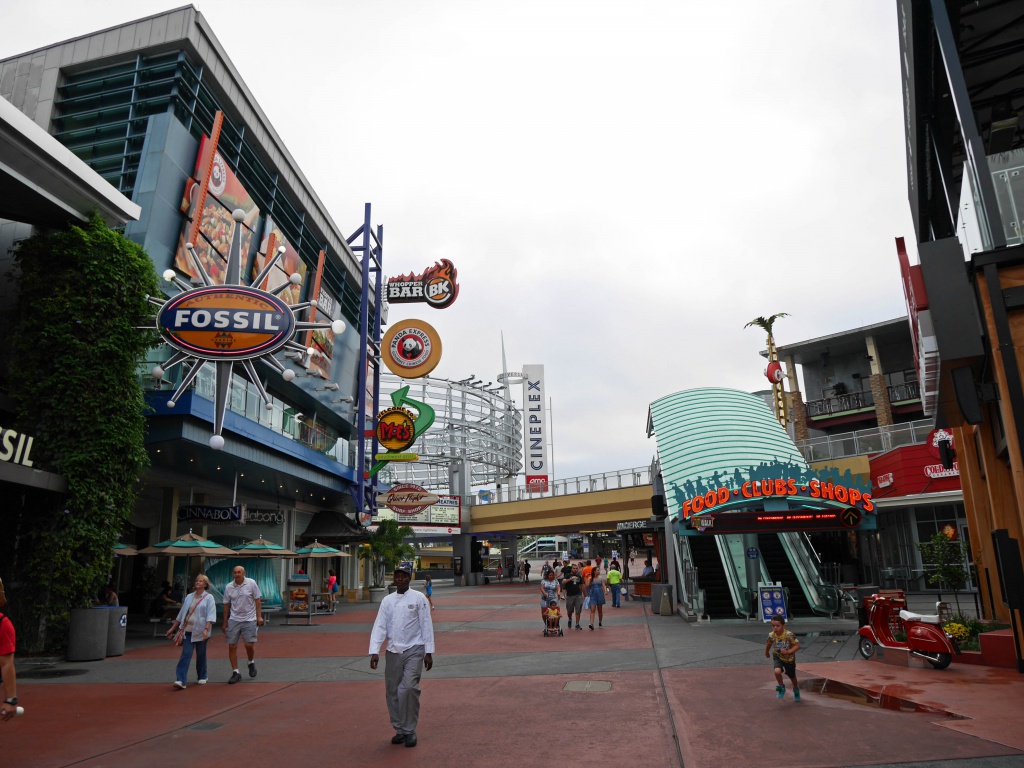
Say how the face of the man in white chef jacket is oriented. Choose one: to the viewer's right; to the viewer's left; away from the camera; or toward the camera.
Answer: toward the camera

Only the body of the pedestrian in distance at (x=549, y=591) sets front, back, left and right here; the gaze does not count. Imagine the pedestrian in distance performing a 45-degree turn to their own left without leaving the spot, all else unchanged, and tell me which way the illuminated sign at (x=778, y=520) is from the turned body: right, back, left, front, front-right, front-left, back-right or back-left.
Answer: front-left

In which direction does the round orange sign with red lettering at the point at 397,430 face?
toward the camera

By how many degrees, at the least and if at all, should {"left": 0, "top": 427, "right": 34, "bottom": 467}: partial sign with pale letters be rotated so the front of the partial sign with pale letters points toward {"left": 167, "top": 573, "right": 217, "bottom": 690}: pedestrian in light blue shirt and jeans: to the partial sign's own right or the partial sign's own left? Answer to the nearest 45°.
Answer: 0° — it already faces them

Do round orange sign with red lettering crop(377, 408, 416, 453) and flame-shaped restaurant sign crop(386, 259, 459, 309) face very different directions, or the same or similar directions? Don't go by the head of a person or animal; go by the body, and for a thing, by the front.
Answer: same or similar directions

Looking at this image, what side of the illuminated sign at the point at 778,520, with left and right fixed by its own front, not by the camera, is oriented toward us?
front

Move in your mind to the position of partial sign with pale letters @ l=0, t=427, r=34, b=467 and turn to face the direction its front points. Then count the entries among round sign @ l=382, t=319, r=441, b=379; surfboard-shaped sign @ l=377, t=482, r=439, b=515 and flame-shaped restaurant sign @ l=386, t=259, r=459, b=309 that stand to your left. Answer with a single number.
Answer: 3

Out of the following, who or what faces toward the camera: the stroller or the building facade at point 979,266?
the stroller

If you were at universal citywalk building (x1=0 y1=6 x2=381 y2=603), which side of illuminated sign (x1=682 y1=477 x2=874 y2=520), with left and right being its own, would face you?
right

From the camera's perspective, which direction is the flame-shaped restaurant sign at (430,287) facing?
toward the camera

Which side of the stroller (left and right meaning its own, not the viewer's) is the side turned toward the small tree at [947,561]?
left

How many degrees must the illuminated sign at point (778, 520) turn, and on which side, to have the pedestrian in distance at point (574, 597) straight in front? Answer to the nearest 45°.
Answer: approximately 90° to its right

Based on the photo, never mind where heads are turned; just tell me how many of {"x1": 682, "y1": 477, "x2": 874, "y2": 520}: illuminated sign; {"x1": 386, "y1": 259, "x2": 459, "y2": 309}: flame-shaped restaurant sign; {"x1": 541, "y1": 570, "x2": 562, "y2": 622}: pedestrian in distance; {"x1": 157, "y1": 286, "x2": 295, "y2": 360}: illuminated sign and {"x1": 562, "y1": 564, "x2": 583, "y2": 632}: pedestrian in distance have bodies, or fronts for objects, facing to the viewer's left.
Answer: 0
